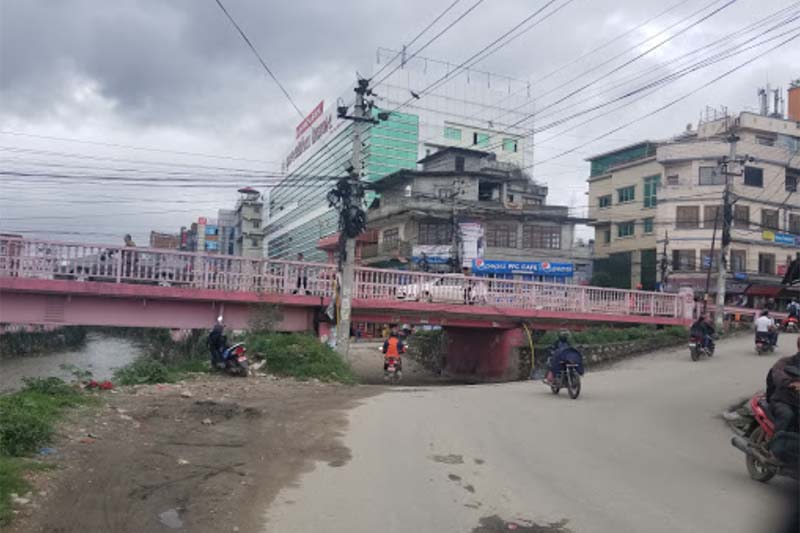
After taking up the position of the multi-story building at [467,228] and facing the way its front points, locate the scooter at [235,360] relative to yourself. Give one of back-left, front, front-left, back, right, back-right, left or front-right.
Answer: front

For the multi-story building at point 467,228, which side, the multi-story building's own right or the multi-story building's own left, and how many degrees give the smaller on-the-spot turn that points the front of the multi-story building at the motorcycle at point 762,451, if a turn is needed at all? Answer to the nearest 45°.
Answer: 0° — it already faces it

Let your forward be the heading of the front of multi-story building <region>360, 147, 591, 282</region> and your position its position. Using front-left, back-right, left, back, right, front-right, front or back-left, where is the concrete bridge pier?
front

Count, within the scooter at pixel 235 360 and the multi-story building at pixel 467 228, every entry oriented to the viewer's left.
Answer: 0

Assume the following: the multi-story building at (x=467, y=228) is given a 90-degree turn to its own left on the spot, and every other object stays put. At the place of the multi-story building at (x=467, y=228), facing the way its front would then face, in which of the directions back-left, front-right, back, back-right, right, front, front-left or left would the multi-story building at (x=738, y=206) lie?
front

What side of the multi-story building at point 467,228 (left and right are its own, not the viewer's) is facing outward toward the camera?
front

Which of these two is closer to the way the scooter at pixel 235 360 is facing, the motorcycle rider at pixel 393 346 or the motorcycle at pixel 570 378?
the motorcycle

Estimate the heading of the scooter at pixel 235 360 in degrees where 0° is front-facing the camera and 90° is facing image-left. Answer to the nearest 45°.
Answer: approximately 315°

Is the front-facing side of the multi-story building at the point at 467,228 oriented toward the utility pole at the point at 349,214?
yes

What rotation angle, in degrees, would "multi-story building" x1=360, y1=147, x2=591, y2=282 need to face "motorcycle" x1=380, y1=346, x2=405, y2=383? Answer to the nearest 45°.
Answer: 0° — it already faces it
